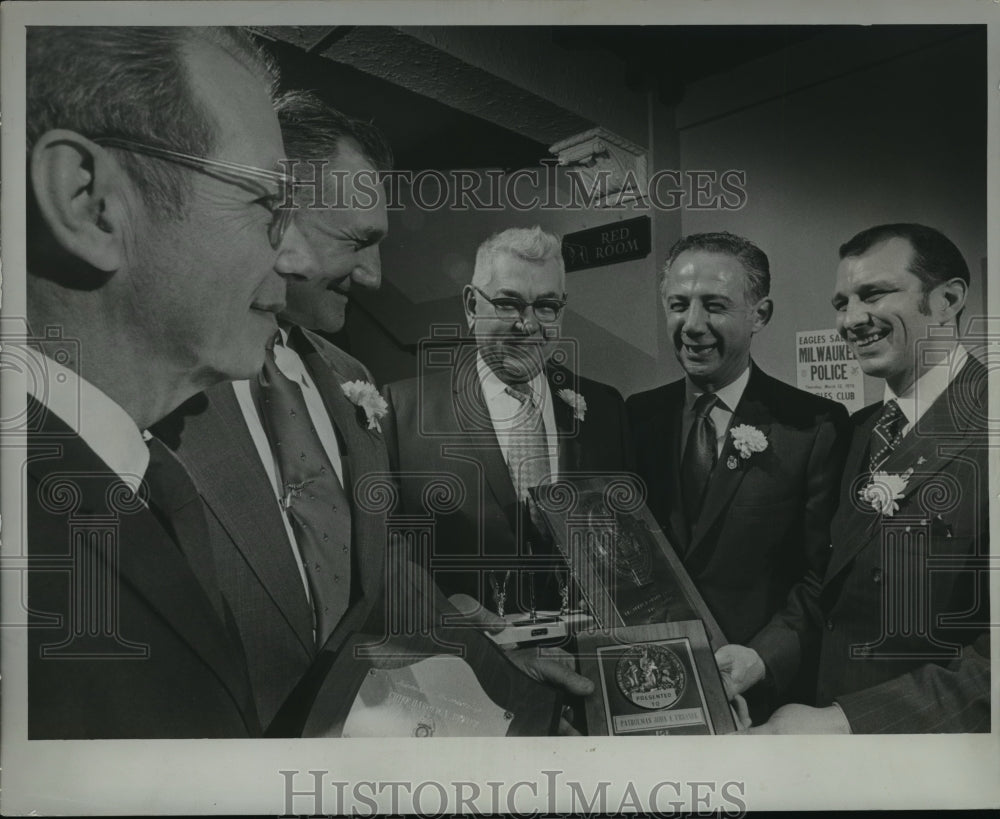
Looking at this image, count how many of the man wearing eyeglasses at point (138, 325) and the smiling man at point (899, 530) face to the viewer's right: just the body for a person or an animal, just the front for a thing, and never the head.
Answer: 1

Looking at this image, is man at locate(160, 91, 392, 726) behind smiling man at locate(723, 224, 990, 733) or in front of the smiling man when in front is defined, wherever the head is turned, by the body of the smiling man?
in front

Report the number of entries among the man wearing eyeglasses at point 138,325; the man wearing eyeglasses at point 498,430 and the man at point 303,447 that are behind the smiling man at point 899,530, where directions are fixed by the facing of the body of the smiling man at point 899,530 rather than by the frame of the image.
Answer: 0

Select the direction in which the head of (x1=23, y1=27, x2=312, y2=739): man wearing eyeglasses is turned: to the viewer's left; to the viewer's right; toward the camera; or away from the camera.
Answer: to the viewer's right

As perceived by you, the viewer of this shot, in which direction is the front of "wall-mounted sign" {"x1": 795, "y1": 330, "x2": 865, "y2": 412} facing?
facing the viewer

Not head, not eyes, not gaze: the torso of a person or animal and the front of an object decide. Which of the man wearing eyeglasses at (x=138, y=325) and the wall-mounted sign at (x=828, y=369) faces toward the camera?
the wall-mounted sign

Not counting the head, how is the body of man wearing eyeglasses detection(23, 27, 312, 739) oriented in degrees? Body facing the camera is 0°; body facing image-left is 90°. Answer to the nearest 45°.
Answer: approximately 270°

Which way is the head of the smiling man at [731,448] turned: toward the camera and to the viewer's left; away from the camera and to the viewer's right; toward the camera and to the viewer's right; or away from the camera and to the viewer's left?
toward the camera and to the viewer's left

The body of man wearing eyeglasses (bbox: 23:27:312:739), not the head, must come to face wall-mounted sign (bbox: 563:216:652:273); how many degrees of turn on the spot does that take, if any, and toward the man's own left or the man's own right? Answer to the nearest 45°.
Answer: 0° — they already face it

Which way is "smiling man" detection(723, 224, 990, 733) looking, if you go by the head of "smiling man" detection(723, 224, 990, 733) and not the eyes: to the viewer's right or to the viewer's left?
to the viewer's left

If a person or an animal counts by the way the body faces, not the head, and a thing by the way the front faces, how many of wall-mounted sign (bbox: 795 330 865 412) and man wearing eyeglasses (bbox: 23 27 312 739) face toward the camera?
1

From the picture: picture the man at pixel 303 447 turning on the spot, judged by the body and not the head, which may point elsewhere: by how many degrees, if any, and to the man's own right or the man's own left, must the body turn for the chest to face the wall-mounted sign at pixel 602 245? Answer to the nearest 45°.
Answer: approximately 45° to the man's own left

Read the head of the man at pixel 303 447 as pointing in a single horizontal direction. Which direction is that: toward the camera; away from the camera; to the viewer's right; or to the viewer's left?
to the viewer's right

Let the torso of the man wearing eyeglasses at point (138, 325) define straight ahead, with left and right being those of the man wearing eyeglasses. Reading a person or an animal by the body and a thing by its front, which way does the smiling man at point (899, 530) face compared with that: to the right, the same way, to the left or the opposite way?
the opposite way

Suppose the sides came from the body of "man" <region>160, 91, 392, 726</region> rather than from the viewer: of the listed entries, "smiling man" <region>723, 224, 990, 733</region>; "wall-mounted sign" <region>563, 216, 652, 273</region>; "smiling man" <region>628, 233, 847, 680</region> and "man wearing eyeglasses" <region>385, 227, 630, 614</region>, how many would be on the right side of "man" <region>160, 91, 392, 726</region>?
0

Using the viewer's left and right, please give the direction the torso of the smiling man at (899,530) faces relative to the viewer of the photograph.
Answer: facing the viewer and to the left of the viewer

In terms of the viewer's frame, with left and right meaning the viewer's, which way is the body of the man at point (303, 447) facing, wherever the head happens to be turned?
facing the viewer and to the right of the viewer
